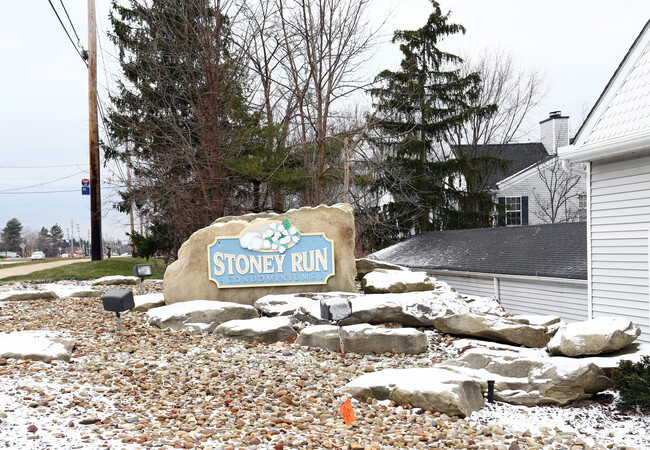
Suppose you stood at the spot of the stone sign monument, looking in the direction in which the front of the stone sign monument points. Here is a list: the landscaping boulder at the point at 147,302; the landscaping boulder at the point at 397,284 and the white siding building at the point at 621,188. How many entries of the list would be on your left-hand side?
2

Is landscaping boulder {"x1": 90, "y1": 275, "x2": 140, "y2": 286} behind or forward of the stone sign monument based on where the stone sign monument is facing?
behind

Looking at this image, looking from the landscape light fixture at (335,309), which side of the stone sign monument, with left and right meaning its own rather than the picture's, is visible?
front

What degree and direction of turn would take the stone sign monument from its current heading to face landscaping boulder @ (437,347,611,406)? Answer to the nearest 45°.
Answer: approximately 45° to its left

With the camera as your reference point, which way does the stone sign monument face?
facing the viewer

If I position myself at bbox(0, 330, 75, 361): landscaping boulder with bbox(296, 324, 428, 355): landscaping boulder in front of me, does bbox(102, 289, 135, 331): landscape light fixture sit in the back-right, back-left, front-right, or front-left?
front-left

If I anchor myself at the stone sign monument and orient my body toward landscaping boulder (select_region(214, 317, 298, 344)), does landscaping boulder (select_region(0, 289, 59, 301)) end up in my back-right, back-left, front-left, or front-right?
back-right

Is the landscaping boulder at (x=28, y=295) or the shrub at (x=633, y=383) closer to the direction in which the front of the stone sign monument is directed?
the shrub

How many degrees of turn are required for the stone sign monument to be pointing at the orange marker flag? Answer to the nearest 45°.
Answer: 0° — it already faces it

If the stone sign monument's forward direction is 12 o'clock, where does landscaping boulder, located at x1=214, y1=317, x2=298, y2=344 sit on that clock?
The landscaping boulder is roughly at 12 o'clock from the stone sign monument.

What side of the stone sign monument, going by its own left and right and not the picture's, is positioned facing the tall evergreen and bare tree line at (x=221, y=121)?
back

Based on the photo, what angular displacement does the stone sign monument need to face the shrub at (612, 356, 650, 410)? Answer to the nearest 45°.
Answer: approximately 45° to its left

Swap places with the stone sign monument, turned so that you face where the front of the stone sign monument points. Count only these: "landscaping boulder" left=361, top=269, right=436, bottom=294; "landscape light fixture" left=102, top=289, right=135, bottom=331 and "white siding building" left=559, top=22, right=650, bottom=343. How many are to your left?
2

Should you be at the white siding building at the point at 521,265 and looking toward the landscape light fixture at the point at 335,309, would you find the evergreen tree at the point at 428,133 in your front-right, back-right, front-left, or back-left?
back-right

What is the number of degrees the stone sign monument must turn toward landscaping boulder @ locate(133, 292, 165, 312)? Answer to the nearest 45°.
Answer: approximately 90° to its right

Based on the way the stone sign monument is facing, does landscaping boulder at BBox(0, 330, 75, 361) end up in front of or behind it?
in front

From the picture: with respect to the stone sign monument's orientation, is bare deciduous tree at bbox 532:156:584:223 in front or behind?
behind

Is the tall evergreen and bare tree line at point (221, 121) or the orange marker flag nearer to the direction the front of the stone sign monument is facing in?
the orange marker flag

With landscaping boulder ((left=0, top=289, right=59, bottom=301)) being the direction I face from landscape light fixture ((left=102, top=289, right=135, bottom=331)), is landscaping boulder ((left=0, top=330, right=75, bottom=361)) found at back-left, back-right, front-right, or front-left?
back-left

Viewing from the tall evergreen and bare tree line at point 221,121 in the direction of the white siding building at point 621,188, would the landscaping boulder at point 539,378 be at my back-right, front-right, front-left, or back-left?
front-right
